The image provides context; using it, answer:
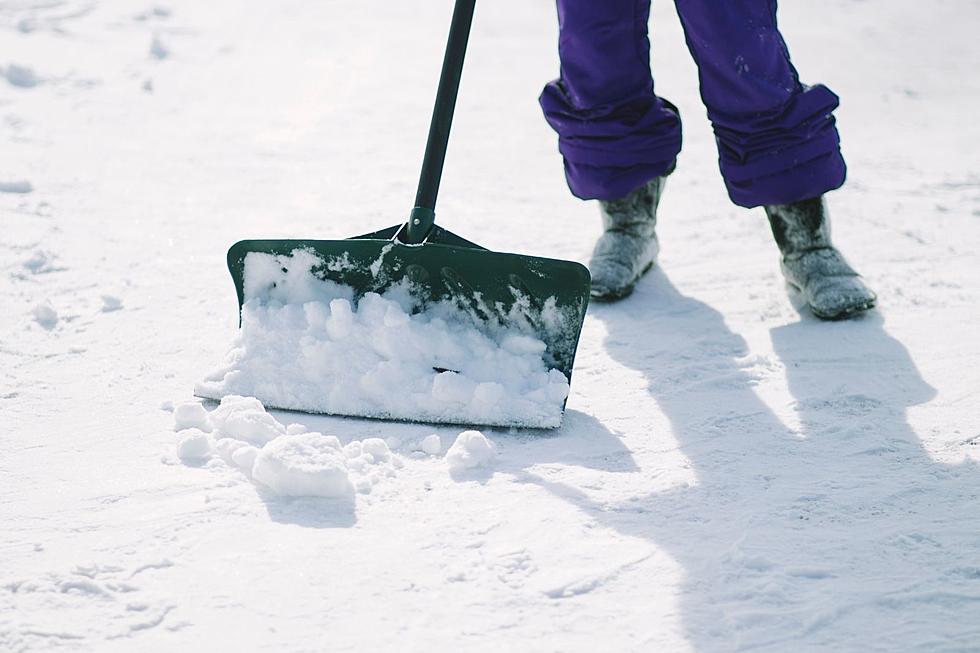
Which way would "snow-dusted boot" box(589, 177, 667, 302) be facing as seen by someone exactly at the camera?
facing the viewer and to the left of the viewer

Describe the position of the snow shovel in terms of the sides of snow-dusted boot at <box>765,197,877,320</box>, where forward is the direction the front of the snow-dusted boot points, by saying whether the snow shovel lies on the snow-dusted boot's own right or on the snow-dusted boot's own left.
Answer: on the snow-dusted boot's own right

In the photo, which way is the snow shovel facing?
toward the camera

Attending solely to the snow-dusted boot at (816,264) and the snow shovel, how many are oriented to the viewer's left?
0

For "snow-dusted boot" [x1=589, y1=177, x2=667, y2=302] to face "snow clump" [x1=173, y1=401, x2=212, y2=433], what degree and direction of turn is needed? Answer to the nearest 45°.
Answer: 0° — it already faces it

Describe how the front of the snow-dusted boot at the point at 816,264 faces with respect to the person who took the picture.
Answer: facing the viewer and to the right of the viewer

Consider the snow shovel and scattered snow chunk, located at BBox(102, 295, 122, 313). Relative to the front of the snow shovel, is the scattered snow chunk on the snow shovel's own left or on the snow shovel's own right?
on the snow shovel's own right

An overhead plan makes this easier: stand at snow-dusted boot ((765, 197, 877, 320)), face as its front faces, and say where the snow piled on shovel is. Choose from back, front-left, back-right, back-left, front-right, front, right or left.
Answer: right

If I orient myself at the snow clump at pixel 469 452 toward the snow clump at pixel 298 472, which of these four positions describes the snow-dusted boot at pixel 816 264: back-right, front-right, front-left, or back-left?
back-right

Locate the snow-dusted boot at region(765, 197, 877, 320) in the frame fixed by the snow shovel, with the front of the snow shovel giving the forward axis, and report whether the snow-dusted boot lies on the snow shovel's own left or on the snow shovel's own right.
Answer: on the snow shovel's own left
